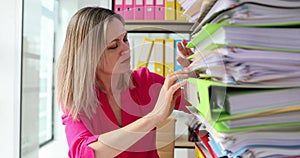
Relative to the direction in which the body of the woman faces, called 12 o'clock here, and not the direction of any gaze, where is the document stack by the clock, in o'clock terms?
The document stack is roughly at 1 o'clock from the woman.

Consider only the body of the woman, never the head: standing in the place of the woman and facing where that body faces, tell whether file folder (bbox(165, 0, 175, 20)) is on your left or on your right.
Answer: on your left

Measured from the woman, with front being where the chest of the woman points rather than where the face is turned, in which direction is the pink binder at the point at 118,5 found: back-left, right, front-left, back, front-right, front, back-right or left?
back-left

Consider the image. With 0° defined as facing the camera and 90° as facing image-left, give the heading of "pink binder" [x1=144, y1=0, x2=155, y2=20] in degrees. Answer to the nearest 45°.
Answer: approximately 0°

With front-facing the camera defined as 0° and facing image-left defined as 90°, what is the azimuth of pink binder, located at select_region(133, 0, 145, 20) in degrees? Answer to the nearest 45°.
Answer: approximately 0°
